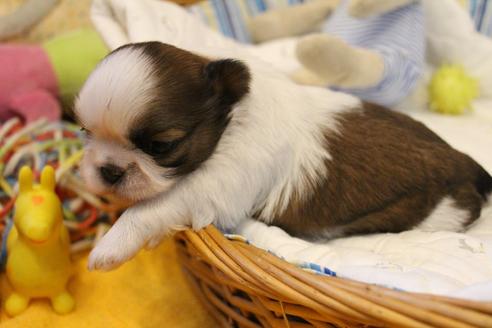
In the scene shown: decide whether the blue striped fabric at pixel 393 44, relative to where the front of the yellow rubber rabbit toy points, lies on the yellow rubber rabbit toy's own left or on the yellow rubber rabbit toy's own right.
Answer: on the yellow rubber rabbit toy's own left

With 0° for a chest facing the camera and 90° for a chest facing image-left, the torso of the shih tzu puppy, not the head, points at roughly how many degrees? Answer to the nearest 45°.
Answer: approximately 90°

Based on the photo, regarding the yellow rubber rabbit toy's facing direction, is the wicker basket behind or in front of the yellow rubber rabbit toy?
in front

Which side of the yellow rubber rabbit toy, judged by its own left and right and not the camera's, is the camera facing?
front

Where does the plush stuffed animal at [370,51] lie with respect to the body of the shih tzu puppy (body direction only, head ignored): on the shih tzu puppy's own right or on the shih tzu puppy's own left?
on the shih tzu puppy's own right

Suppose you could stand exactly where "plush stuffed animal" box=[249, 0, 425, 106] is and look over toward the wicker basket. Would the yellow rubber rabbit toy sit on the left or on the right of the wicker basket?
right

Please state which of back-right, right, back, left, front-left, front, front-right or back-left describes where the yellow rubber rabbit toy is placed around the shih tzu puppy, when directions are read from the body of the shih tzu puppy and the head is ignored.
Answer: front

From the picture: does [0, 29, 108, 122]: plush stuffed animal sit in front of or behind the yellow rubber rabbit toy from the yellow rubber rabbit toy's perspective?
behind
